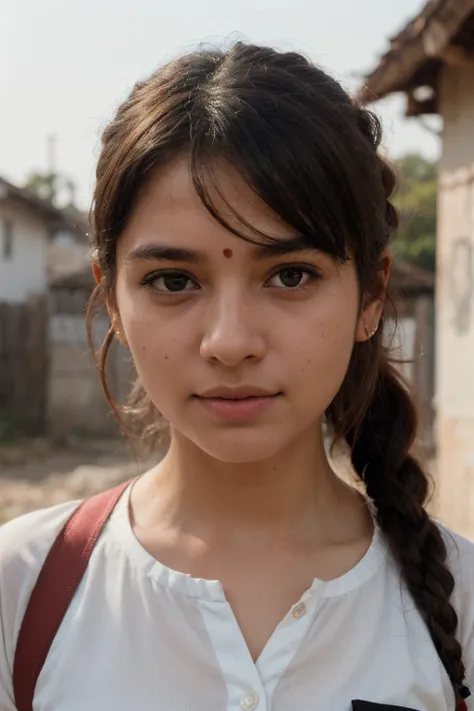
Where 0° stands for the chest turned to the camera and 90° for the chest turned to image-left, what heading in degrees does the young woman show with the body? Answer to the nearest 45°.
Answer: approximately 0°

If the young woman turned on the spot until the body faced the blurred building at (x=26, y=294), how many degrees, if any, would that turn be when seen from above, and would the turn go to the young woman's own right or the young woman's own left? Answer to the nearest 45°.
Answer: approximately 180°

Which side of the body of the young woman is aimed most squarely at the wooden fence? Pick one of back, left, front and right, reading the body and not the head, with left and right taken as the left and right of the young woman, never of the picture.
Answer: back

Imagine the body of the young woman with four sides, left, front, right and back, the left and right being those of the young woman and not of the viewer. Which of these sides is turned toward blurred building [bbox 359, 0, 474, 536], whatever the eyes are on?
back
